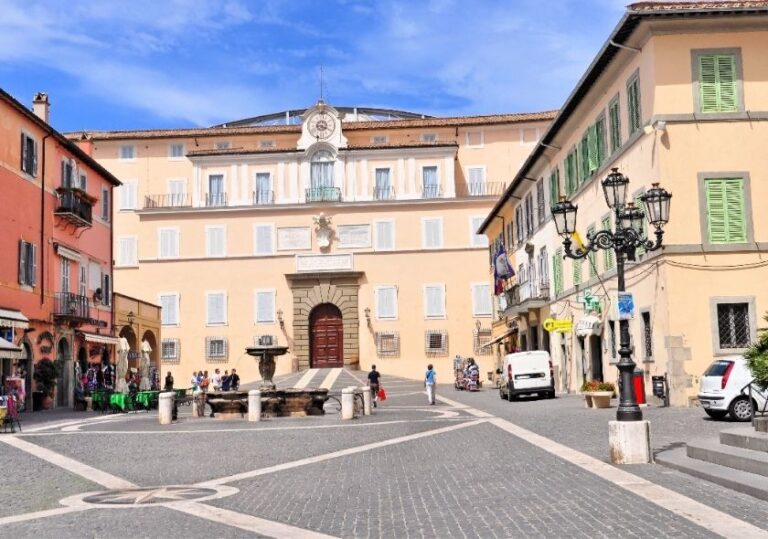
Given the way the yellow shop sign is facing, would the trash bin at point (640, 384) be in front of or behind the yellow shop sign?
in front

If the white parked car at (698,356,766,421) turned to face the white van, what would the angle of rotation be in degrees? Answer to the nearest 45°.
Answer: approximately 90° to its left

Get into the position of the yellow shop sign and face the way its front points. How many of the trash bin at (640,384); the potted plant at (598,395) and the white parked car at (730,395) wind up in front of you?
3

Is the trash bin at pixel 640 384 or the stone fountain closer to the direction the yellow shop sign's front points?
the trash bin

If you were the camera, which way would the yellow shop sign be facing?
facing the viewer

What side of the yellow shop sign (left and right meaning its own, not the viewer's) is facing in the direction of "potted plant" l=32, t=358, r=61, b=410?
right

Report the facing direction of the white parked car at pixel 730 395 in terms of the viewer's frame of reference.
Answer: facing away from the viewer and to the right of the viewer

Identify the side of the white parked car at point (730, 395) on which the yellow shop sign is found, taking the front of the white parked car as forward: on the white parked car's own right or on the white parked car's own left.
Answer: on the white parked car's own left

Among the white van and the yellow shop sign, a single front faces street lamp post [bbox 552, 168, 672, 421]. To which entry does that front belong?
the yellow shop sign

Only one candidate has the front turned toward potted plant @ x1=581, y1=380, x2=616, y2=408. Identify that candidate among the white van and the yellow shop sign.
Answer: the yellow shop sign

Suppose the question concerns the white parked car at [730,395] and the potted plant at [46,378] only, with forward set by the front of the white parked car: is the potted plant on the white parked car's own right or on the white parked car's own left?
on the white parked car's own left
